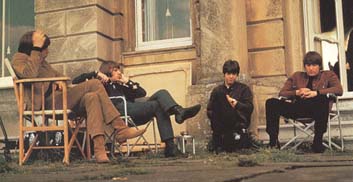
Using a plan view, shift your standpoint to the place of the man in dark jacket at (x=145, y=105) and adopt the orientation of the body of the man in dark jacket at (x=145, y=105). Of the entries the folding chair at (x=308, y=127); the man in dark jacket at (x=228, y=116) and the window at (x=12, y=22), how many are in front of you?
2

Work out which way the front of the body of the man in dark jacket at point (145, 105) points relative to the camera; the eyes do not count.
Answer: to the viewer's right

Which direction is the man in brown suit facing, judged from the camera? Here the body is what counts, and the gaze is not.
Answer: to the viewer's right

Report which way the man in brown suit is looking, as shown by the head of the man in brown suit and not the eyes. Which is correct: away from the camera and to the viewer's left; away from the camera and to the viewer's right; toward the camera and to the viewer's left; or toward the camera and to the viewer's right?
toward the camera and to the viewer's right

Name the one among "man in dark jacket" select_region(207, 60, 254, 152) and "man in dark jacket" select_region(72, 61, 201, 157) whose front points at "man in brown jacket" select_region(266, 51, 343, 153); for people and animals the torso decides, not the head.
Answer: "man in dark jacket" select_region(72, 61, 201, 157)

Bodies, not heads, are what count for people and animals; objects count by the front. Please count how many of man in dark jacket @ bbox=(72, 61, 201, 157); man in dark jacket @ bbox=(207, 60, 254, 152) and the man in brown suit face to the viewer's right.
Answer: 2

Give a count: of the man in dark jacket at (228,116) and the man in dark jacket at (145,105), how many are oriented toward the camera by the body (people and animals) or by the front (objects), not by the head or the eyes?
1

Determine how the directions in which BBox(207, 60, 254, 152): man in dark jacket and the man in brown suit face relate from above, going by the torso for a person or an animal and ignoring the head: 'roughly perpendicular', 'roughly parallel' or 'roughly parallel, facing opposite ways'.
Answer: roughly perpendicular

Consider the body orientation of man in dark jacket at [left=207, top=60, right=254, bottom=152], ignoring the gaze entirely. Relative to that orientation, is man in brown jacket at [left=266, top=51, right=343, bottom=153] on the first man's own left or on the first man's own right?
on the first man's own left
